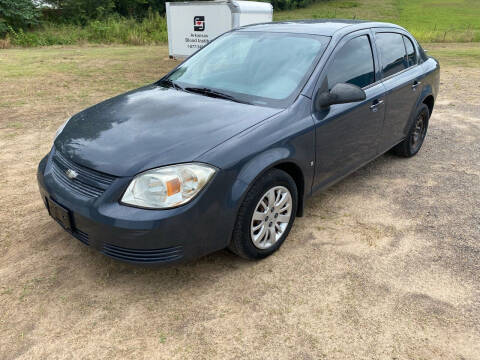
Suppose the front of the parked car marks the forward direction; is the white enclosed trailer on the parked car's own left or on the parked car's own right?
on the parked car's own right

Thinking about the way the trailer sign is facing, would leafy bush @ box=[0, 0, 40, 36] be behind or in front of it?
behind

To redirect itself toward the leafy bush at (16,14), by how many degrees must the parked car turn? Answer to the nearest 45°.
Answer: approximately 90° to its right

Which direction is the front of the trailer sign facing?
toward the camera

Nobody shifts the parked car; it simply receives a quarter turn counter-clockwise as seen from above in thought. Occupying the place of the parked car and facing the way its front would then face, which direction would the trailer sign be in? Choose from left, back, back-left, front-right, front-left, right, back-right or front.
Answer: back-left

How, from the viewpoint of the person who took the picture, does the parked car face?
facing the viewer and to the left of the viewer
